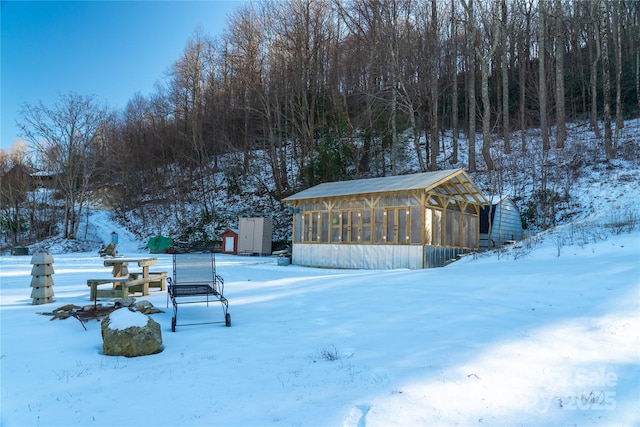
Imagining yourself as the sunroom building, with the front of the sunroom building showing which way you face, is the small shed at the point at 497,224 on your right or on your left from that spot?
on your left

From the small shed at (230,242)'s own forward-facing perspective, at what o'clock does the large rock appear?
The large rock is roughly at 12 o'clock from the small shed.

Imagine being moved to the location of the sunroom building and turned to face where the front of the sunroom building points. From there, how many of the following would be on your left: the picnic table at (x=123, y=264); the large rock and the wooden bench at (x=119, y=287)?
0

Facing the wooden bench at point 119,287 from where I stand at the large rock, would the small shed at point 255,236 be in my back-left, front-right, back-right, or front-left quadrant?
front-right

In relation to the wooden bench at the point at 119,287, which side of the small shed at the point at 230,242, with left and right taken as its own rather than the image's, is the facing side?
front

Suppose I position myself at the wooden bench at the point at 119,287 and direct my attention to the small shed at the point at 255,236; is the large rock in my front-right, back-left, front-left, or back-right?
back-right

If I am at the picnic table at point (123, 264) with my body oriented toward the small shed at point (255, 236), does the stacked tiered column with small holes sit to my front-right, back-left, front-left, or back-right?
back-left

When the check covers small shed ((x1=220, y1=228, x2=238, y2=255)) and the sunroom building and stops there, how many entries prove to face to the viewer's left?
0

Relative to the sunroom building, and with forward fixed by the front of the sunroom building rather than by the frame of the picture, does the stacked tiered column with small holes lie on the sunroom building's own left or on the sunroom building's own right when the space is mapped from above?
on the sunroom building's own right

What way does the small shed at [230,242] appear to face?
toward the camera

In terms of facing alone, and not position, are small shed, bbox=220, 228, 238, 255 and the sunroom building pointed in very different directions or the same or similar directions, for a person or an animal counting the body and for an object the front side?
same or similar directions
